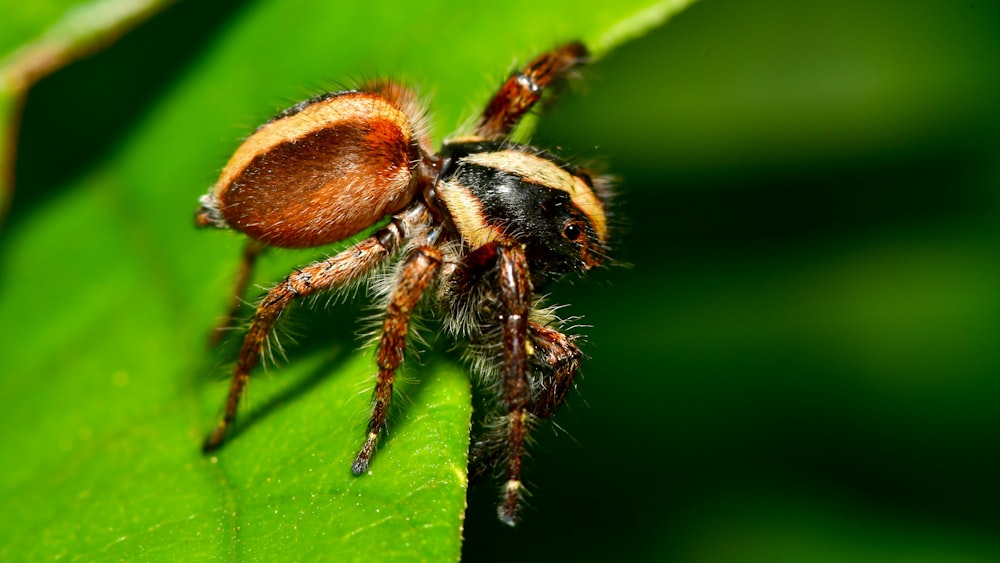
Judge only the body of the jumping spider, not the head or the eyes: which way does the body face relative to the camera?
to the viewer's right
